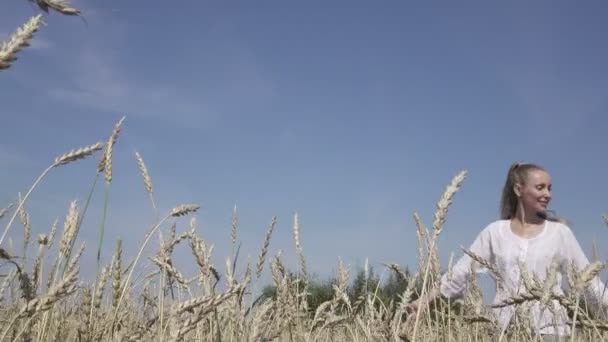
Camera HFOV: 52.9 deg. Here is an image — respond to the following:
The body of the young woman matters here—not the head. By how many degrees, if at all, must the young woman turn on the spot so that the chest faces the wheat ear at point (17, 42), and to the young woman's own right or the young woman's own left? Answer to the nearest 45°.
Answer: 0° — they already face it

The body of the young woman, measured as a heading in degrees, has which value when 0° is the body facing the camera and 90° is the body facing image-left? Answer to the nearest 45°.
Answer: approximately 0°

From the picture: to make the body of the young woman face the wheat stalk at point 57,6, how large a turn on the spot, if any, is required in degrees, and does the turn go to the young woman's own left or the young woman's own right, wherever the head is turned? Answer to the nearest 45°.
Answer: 0° — they already face it

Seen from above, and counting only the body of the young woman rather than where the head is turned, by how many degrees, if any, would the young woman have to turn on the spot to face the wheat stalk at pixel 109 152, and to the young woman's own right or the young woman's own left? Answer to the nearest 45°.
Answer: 0° — they already face it
